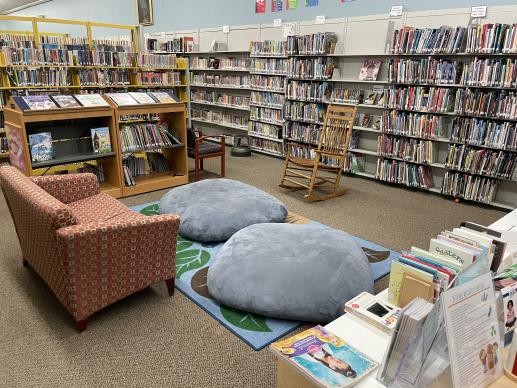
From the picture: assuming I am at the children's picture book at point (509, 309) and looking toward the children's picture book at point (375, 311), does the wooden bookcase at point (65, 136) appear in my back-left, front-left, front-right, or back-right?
front-right

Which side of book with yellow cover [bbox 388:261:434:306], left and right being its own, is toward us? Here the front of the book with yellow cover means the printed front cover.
front

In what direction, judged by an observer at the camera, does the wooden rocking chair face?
facing the viewer and to the left of the viewer

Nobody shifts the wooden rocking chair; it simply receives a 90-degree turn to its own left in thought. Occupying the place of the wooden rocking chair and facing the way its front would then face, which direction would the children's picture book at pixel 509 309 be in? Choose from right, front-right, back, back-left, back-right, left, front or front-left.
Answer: front-right

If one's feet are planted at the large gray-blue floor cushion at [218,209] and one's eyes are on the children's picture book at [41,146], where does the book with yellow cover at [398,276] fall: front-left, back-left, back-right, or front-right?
back-left

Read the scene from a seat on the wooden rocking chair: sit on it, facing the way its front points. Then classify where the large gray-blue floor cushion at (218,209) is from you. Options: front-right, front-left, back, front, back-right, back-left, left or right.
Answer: front

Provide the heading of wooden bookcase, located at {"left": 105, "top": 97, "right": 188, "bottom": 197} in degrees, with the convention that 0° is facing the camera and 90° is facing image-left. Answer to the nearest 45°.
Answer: approximately 315°

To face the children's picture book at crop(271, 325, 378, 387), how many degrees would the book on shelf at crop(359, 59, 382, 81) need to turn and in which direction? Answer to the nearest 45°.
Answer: approximately 45° to its left

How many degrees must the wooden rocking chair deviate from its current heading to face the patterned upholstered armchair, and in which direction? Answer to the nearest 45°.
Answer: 0° — it already faces it

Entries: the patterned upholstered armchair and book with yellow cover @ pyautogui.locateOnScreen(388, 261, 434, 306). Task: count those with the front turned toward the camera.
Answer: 1
